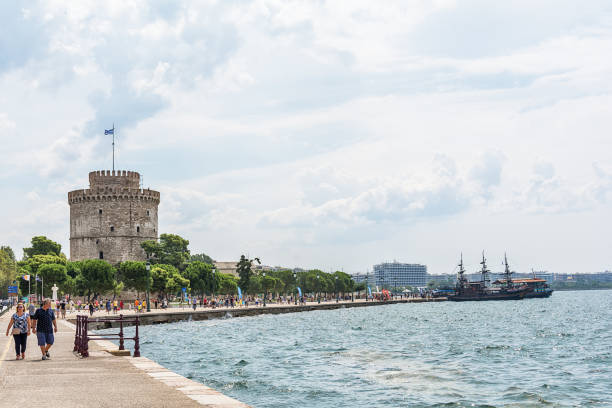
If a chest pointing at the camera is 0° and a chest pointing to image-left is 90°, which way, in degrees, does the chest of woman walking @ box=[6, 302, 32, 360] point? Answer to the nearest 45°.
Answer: approximately 0°

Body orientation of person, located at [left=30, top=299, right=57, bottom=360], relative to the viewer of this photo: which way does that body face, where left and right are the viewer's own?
facing the viewer

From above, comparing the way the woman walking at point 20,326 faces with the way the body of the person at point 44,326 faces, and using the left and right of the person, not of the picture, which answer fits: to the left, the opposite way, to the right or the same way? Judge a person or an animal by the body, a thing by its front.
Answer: the same way

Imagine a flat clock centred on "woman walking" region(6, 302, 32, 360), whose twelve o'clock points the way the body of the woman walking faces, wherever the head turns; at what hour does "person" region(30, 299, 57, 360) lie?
The person is roughly at 10 o'clock from the woman walking.

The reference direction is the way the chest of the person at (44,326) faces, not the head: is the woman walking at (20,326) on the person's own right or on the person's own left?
on the person's own right

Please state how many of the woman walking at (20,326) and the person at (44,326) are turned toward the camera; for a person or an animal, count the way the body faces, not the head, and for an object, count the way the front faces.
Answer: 2
